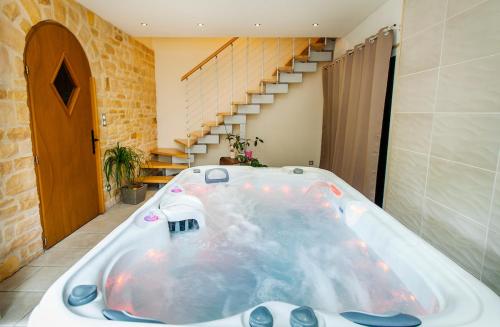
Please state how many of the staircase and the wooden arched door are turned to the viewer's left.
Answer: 1

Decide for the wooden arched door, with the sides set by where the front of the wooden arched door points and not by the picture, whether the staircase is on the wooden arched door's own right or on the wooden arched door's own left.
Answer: on the wooden arched door's own left

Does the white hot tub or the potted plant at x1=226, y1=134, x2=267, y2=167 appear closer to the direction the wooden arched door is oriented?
the white hot tub

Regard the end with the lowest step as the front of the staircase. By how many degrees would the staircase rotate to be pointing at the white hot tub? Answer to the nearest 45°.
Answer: approximately 90° to its left

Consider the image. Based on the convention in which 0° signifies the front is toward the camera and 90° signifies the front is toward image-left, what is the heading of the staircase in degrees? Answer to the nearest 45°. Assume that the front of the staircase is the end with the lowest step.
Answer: approximately 90°

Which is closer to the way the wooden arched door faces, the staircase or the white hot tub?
the white hot tub

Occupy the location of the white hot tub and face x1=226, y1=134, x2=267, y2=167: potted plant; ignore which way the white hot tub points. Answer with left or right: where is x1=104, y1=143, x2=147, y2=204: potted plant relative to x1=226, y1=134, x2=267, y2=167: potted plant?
left

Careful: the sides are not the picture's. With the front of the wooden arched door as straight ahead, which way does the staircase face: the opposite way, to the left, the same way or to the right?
the opposite way

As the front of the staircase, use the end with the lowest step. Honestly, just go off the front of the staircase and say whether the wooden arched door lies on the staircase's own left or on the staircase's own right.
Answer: on the staircase's own left

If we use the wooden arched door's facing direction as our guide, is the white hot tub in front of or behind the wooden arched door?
in front
